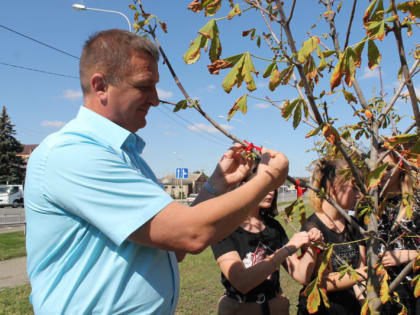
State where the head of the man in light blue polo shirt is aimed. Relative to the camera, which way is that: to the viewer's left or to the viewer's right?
to the viewer's right

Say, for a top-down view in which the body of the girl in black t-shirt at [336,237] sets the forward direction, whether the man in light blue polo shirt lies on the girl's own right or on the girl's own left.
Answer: on the girl's own right

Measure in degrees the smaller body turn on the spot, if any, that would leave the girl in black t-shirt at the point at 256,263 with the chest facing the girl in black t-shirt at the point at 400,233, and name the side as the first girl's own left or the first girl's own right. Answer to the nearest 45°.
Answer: approximately 45° to the first girl's own left

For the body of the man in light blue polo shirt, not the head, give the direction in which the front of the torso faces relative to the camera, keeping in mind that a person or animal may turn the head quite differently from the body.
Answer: to the viewer's right

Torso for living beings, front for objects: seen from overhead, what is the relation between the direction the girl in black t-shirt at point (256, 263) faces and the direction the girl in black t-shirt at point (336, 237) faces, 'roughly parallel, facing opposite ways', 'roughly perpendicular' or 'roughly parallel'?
roughly parallel

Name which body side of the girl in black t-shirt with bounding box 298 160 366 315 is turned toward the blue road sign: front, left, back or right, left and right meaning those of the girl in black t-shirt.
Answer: back

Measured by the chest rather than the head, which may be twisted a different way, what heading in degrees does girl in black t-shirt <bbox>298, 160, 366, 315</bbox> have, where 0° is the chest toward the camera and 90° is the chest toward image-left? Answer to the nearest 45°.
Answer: approximately 315°

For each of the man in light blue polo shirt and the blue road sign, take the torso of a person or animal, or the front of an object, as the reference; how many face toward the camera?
1

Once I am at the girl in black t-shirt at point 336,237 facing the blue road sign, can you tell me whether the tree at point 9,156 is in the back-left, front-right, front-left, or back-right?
front-left

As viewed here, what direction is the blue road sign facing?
toward the camera

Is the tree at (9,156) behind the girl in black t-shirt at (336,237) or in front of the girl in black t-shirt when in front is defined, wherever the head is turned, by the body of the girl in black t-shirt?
behind

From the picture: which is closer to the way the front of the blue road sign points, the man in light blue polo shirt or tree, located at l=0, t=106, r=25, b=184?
the man in light blue polo shirt

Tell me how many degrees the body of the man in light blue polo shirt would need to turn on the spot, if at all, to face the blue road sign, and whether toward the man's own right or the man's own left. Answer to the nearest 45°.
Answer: approximately 90° to the man's own left
